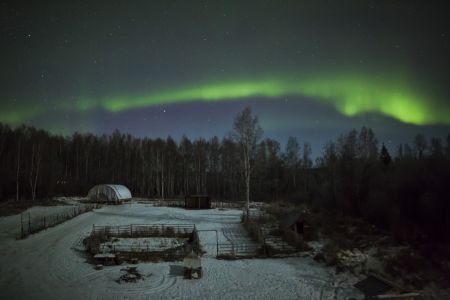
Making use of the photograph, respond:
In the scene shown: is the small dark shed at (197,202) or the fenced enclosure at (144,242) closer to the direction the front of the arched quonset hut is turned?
the fenced enclosure

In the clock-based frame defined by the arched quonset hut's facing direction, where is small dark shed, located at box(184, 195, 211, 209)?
The small dark shed is roughly at 9 o'clock from the arched quonset hut.

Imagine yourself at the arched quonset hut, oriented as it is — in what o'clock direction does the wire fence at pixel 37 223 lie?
The wire fence is roughly at 11 o'clock from the arched quonset hut.

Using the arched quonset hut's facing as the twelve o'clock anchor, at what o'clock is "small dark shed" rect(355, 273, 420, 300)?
The small dark shed is roughly at 10 o'clock from the arched quonset hut.

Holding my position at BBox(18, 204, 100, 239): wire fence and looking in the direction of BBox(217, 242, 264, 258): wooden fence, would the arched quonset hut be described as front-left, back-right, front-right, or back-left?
back-left

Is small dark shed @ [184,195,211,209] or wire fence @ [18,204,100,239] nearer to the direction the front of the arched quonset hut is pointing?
the wire fence

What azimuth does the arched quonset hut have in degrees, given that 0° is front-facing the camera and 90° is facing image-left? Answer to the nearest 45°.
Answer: approximately 45°

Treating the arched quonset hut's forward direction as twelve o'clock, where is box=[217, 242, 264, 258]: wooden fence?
The wooden fence is roughly at 10 o'clock from the arched quonset hut.
